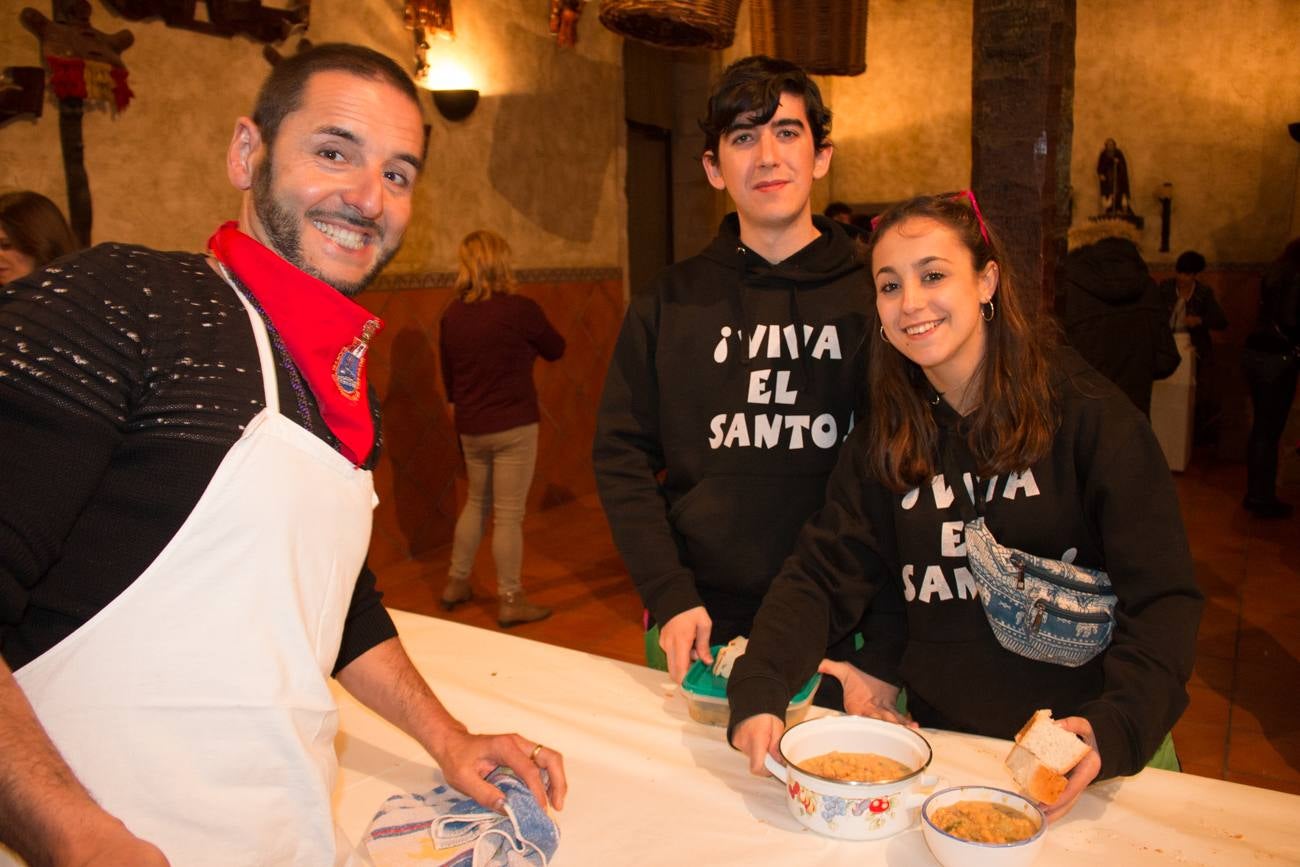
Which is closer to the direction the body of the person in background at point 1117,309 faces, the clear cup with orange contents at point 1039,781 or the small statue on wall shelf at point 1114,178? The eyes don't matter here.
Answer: the small statue on wall shelf

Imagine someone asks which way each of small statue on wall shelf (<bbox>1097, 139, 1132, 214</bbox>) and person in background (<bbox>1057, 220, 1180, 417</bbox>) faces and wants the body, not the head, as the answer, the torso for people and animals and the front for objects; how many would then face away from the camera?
1

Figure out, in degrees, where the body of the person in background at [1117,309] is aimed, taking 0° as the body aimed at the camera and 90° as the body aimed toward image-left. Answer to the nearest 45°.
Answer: approximately 180°

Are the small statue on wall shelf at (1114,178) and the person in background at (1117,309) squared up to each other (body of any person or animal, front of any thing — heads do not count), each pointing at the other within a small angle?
yes

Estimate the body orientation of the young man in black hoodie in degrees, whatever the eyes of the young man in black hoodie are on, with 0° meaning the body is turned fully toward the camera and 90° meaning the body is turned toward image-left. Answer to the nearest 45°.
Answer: approximately 0°

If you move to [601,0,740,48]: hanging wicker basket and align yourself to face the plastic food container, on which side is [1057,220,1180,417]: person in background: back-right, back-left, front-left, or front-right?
back-left

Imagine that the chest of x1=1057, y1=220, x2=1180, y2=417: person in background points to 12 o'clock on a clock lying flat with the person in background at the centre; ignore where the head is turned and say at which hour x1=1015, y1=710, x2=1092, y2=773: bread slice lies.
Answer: The bread slice is roughly at 6 o'clock from the person in background.

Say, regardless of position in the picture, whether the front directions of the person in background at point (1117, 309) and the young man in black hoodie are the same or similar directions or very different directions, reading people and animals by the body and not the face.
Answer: very different directions

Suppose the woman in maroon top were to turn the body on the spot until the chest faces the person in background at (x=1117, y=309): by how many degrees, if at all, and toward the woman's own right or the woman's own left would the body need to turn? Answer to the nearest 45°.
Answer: approximately 45° to the woman's own right

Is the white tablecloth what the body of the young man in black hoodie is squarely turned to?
yes
